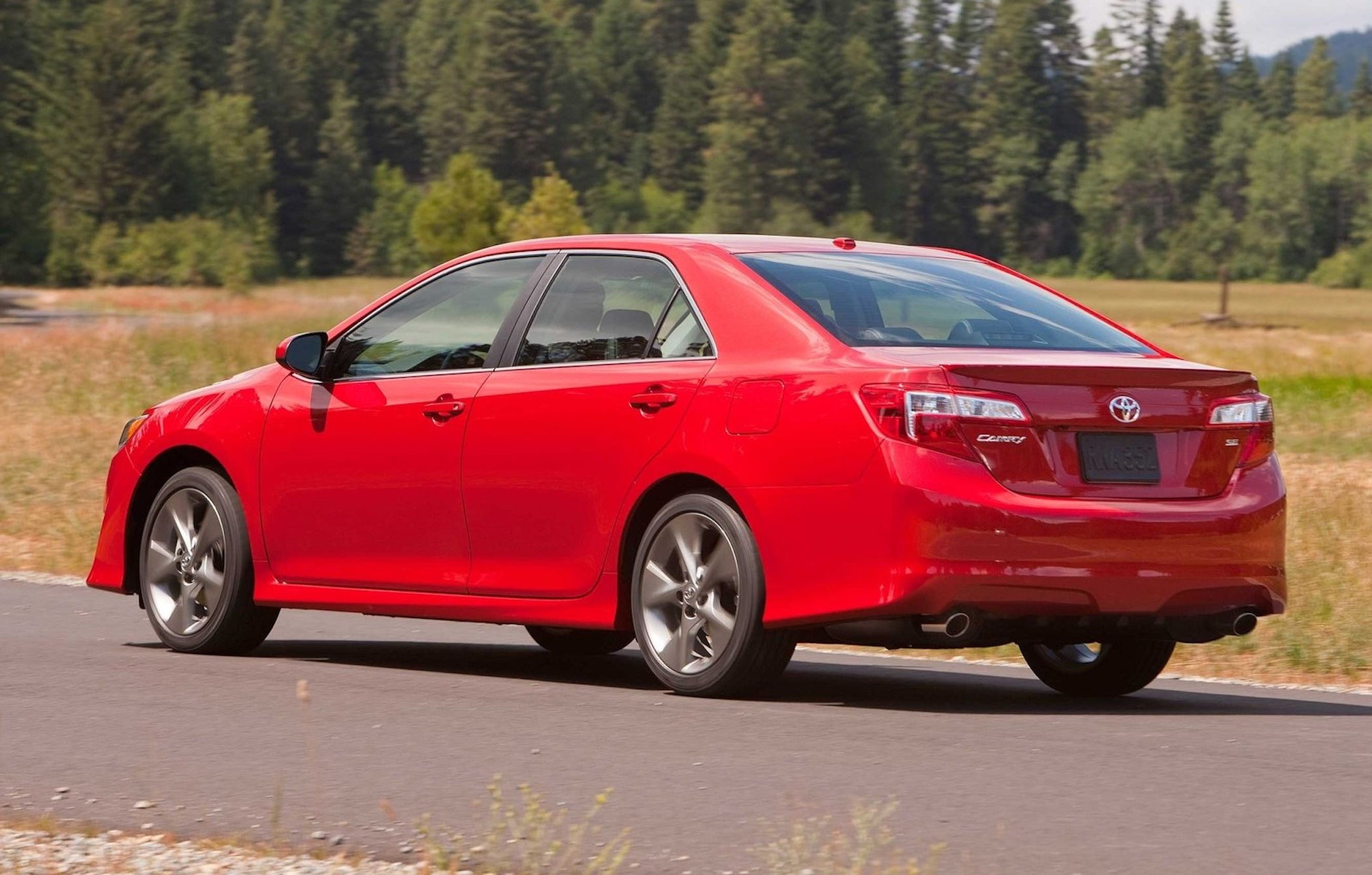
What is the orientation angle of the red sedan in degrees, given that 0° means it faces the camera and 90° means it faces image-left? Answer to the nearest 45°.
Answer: approximately 135°
